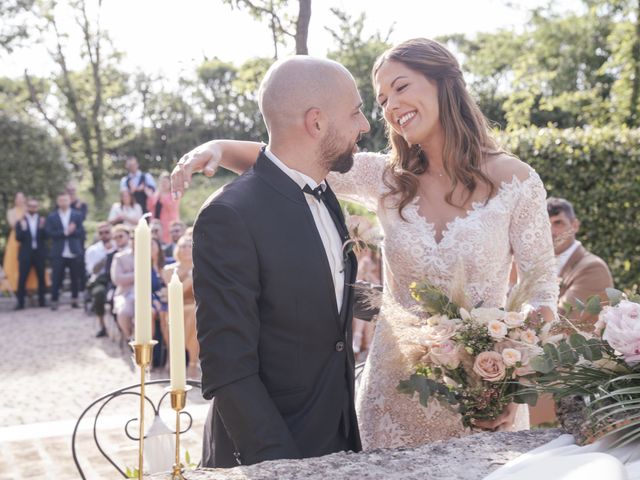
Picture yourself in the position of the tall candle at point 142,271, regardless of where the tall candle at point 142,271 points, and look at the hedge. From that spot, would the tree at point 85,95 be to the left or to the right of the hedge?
left

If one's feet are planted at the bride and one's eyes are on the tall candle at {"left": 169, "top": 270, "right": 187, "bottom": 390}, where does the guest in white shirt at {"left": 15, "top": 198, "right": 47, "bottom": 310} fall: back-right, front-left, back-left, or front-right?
back-right

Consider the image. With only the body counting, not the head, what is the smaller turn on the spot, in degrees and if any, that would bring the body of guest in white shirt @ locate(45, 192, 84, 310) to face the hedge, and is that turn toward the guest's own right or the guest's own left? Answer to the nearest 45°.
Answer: approximately 45° to the guest's own left

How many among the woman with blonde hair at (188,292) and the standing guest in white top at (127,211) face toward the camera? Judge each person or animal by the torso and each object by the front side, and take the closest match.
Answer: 2

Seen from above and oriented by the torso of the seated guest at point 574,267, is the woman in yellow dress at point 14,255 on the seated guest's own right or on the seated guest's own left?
on the seated guest's own right

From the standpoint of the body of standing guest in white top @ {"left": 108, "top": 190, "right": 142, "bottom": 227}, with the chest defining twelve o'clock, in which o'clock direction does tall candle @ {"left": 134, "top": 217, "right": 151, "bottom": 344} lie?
The tall candle is roughly at 12 o'clock from the standing guest in white top.

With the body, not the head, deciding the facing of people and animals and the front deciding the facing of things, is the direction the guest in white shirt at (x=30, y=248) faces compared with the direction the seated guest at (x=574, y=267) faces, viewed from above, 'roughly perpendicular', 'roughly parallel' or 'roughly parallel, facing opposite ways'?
roughly perpendicular

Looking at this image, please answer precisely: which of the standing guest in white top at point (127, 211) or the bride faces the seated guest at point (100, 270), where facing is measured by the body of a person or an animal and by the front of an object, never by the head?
the standing guest in white top at point (127, 211)

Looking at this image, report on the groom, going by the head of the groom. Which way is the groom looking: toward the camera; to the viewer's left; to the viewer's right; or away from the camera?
to the viewer's right

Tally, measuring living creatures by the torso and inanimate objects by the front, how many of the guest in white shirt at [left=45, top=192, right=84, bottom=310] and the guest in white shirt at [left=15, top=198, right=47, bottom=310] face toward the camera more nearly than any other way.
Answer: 2
